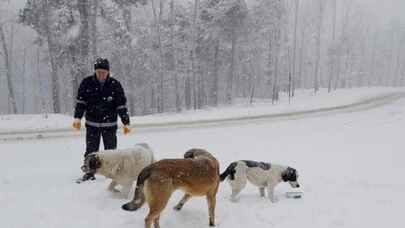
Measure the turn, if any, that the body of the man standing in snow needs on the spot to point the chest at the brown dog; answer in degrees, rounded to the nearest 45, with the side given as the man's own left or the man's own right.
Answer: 0° — they already face it

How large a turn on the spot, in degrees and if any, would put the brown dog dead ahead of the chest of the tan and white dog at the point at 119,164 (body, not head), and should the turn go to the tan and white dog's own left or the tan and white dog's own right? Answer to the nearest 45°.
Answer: approximately 135° to the tan and white dog's own left

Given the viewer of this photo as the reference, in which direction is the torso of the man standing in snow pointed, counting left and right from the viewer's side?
facing the viewer

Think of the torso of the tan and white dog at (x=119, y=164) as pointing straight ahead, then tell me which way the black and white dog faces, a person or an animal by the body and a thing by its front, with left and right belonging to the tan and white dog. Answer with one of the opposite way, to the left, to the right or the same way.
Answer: the opposite way

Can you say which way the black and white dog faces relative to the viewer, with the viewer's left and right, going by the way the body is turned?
facing to the right of the viewer

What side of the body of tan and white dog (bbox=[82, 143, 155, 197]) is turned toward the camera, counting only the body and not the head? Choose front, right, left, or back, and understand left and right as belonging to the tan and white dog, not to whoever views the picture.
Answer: left

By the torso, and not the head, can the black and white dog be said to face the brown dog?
no

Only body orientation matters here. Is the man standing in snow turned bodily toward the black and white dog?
no

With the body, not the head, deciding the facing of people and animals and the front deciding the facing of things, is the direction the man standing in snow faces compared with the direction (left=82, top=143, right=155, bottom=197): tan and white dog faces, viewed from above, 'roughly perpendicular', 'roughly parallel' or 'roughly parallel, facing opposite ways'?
roughly perpendicular

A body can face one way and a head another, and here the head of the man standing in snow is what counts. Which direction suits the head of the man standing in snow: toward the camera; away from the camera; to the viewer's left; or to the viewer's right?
toward the camera

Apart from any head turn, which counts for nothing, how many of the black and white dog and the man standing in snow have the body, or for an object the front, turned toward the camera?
1

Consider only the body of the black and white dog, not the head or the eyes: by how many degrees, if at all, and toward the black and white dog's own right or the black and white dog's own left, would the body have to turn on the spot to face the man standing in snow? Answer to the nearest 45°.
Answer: approximately 180°

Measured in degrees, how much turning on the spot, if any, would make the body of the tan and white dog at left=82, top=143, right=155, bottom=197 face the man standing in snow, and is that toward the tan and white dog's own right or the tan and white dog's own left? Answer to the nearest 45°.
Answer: approximately 90° to the tan and white dog's own right

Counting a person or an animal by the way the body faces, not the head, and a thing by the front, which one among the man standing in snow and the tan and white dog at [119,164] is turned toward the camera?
the man standing in snow

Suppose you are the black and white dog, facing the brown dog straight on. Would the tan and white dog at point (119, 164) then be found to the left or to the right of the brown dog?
right
